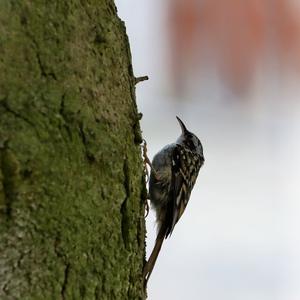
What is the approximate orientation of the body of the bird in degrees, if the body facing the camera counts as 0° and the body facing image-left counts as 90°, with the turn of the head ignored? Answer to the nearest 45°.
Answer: approximately 90°
